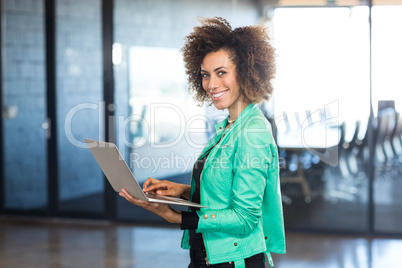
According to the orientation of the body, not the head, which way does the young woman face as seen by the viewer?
to the viewer's left
